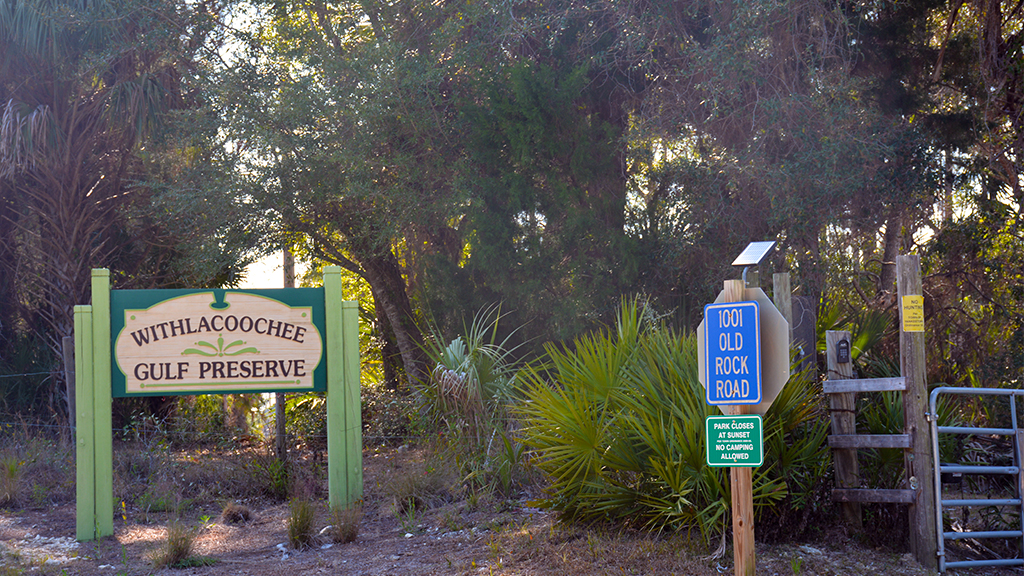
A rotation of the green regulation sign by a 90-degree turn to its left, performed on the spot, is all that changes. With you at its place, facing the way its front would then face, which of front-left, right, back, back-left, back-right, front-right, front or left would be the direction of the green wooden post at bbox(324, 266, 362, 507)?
back-left

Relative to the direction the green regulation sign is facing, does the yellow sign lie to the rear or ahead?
to the rear

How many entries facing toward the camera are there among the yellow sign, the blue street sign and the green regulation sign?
3

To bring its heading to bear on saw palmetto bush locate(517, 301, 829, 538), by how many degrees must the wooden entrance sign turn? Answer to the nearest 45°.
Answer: approximately 45° to its left

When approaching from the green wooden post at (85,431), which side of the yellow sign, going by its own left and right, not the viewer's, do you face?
right

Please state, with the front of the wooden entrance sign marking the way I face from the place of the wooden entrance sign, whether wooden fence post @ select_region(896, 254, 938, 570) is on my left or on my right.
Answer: on my left

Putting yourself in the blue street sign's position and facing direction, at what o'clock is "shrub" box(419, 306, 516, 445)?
The shrub is roughly at 5 o'clock from the blue street sign.

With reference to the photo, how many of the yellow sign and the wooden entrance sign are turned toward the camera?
2
